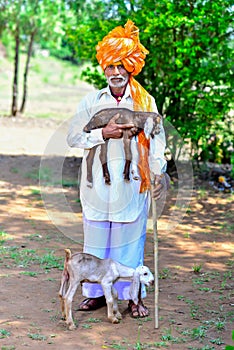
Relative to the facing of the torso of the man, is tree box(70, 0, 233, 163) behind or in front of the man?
behind

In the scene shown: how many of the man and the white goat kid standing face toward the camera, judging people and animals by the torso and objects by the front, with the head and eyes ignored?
1

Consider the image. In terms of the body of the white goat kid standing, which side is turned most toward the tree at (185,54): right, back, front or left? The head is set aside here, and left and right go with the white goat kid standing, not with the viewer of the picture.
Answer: left

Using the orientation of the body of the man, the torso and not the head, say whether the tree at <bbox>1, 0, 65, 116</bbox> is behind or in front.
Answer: behind

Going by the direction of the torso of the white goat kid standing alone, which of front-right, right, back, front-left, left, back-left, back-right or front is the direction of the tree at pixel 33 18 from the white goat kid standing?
left

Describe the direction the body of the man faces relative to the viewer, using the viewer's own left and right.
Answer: facing the viewer

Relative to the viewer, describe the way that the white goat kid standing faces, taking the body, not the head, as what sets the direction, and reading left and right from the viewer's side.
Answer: facing to the right of the viewer

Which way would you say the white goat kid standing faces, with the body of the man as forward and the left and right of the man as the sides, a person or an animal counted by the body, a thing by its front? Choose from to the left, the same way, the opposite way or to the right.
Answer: to the left
